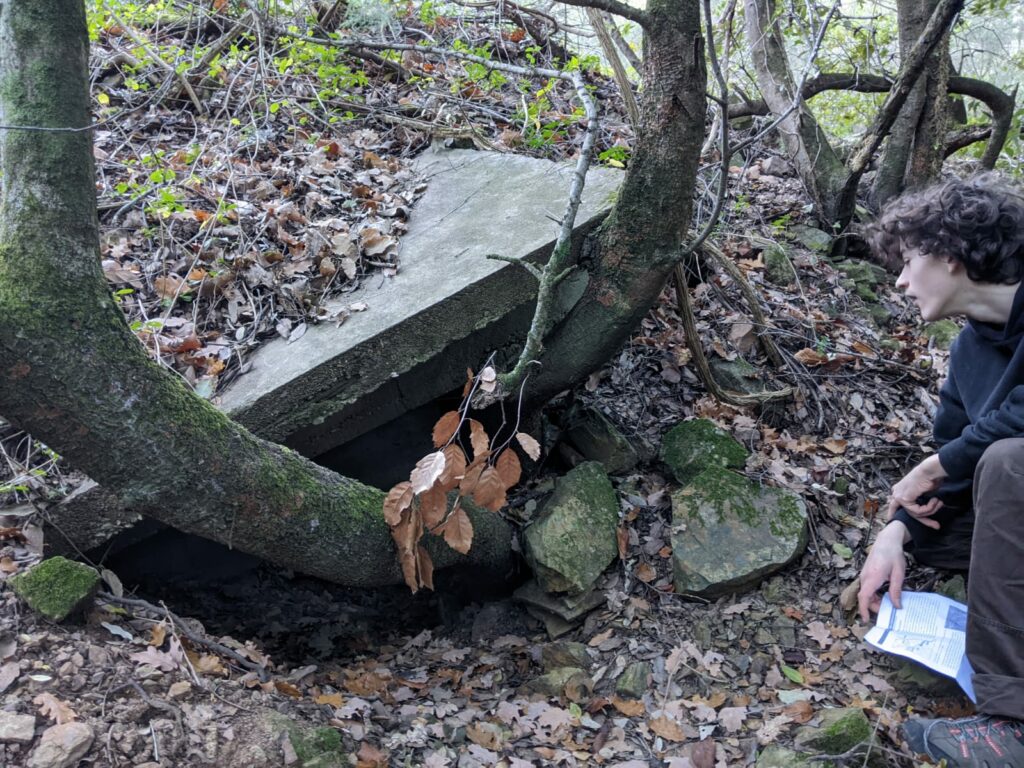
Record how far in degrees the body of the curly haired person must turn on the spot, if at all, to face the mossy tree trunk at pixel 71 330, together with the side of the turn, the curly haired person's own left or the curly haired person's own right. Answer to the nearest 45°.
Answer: approximately 45° to the curly haired person's own left

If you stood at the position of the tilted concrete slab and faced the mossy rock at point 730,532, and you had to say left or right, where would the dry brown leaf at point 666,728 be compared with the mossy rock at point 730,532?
right

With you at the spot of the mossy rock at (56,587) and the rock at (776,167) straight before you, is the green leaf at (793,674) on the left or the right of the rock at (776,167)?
right

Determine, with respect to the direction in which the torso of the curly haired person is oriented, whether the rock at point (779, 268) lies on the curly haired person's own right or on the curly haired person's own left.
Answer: on the curly haired person's own right

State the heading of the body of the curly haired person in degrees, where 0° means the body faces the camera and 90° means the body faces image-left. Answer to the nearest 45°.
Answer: approximately 90°

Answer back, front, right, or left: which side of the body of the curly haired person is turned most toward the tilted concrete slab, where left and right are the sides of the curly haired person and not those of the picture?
front

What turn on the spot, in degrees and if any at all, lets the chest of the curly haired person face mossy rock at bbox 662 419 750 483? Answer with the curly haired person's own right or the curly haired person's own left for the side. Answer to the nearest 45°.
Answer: approximately 45° to the curly haired person's own right

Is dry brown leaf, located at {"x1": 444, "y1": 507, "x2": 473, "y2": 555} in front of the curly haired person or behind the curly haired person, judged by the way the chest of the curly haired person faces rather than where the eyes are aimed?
in front

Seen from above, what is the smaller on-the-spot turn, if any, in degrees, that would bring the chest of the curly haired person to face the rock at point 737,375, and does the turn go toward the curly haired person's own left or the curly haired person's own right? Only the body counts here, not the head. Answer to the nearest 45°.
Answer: approximately 45° to the curly haired person's own right

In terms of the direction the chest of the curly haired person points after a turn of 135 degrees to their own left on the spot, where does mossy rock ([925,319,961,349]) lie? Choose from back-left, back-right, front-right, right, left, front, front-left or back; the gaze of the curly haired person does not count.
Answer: back-left

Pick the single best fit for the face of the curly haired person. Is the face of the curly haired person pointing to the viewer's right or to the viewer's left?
to the viewer's left

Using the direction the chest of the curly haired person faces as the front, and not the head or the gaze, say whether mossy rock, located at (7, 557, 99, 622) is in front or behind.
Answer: in front
